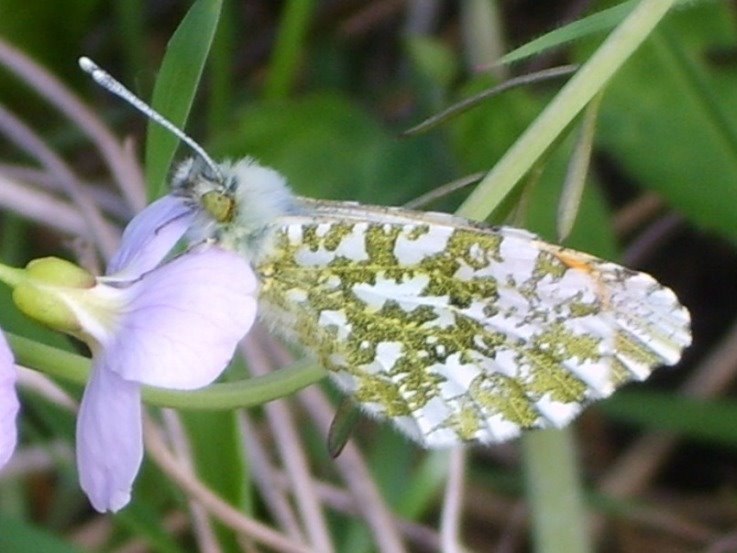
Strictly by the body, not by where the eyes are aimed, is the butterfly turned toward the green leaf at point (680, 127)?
no

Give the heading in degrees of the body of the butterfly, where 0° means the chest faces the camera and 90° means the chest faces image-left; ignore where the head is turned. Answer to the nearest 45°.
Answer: approximately 90°
